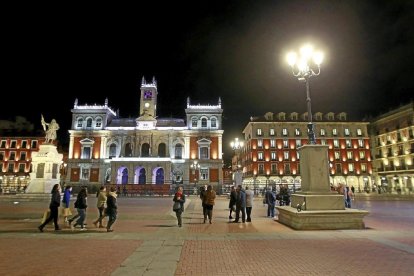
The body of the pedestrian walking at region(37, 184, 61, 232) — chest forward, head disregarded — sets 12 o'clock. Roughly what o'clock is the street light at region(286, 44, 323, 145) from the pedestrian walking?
The street light is roughly at 1 o'clock from the pedestrian walking.

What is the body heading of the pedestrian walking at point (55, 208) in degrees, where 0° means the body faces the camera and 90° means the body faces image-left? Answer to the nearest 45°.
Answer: approximately 270°

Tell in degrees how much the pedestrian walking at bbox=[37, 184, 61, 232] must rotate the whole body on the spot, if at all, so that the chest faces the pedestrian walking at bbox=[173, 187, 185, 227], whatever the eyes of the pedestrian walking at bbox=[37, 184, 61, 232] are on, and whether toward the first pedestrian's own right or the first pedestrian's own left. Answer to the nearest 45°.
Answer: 0° — they already face them
